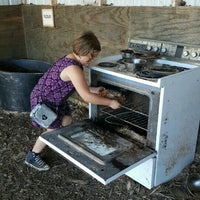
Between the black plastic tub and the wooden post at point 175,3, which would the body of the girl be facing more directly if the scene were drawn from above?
the wooden post

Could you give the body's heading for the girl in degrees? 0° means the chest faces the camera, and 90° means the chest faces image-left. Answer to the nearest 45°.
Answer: approximately 270°

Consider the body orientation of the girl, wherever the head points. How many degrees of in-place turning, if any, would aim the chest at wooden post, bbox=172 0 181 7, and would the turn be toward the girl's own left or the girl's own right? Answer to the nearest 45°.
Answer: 0° — they already face it
